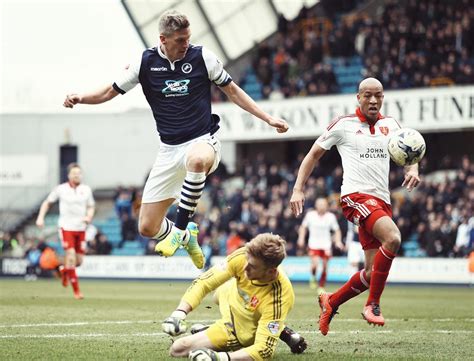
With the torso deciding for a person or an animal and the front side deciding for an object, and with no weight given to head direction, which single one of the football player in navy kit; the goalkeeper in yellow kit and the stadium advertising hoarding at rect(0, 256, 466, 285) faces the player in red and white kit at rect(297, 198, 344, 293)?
the stadium advertising hoarding

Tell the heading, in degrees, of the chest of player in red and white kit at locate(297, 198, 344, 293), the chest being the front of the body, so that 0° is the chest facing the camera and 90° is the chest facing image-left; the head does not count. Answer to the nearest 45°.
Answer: approximately 0°

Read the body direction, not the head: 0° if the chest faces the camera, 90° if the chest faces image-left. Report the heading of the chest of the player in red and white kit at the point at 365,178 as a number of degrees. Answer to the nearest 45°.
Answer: approximately 315°

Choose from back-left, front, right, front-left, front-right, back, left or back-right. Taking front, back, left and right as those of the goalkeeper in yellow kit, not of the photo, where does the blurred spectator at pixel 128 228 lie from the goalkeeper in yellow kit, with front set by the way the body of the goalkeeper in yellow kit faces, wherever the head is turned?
back-right

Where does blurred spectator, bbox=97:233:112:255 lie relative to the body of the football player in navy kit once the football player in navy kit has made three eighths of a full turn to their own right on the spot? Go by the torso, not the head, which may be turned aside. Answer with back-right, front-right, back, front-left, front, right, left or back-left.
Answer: front-right

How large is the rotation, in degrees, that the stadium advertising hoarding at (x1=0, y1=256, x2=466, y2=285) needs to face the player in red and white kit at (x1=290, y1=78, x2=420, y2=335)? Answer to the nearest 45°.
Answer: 0° — it already faces them

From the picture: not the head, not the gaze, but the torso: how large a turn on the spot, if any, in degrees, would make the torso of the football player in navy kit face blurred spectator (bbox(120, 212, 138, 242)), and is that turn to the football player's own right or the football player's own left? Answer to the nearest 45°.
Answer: approximately 180°

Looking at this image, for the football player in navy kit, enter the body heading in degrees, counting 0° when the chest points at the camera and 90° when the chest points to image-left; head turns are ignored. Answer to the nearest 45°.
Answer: approximately 0°

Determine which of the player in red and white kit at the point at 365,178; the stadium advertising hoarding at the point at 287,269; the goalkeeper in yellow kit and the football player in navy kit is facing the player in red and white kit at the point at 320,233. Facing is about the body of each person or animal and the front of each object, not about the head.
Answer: the stadium advertising hoarding

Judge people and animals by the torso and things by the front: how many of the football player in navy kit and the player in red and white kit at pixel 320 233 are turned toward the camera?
2
